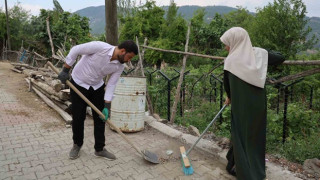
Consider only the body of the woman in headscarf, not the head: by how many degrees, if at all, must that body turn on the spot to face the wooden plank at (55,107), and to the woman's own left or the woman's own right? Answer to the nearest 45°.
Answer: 0° — they already face it

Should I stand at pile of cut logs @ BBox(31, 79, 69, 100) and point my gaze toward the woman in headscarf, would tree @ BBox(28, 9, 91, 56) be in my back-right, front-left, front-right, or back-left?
back-left

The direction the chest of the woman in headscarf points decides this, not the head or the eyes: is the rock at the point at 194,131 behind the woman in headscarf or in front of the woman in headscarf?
in front

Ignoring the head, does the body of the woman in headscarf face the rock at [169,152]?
yes

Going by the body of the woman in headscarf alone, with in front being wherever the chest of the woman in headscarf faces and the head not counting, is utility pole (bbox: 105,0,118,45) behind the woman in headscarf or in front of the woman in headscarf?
in front

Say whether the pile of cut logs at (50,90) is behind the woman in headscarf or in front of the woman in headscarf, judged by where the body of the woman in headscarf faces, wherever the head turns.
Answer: in front

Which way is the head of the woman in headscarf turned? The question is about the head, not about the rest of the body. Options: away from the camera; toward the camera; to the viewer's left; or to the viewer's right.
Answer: to the viewer's left

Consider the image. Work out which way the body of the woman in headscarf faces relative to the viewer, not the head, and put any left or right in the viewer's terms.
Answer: facing away from the viewer and to the left of the viewer
